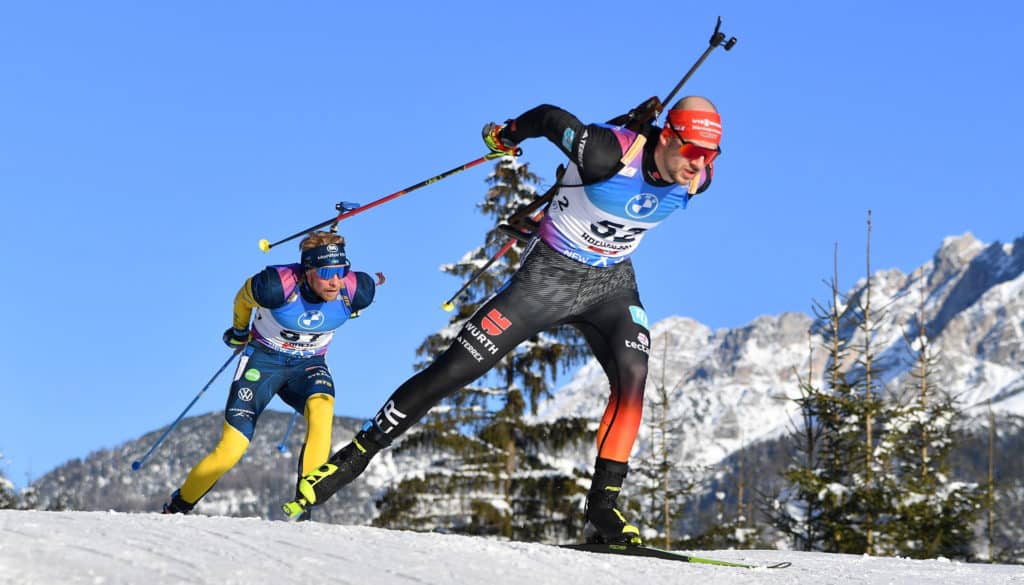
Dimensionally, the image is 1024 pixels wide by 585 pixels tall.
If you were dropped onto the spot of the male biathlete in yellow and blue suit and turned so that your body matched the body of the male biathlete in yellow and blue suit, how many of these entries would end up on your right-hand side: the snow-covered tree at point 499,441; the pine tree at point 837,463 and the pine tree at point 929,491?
0

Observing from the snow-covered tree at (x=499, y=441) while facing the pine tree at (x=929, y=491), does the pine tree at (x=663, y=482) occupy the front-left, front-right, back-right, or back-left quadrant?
front-left

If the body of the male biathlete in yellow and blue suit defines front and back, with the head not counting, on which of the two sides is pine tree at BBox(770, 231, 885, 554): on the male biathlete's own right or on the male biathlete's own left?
on the male biathlete's own left

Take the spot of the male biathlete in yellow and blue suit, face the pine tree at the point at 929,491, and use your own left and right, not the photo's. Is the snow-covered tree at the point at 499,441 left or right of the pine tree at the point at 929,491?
left

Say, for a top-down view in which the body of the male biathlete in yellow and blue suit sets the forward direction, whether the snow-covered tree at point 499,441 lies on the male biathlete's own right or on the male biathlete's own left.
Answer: on the male biathlete's own left

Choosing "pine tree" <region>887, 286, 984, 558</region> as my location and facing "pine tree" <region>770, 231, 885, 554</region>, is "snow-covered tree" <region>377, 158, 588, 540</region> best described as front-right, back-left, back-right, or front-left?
front-right

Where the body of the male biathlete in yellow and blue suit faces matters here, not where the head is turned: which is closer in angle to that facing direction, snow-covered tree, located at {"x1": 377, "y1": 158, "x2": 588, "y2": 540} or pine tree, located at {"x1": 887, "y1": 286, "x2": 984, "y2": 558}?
the pine tree

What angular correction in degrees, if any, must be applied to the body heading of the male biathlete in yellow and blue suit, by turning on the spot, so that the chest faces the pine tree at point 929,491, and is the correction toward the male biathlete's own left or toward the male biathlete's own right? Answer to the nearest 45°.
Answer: approximately 90° to the male biathlete's own left

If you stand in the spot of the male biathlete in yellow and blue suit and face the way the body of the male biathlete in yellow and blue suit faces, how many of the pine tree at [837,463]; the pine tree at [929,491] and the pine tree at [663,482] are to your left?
3

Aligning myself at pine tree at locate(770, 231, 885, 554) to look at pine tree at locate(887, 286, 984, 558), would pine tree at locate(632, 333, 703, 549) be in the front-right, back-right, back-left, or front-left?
back-left

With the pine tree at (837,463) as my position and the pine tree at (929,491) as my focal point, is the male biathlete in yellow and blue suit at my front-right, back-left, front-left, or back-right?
back-right
